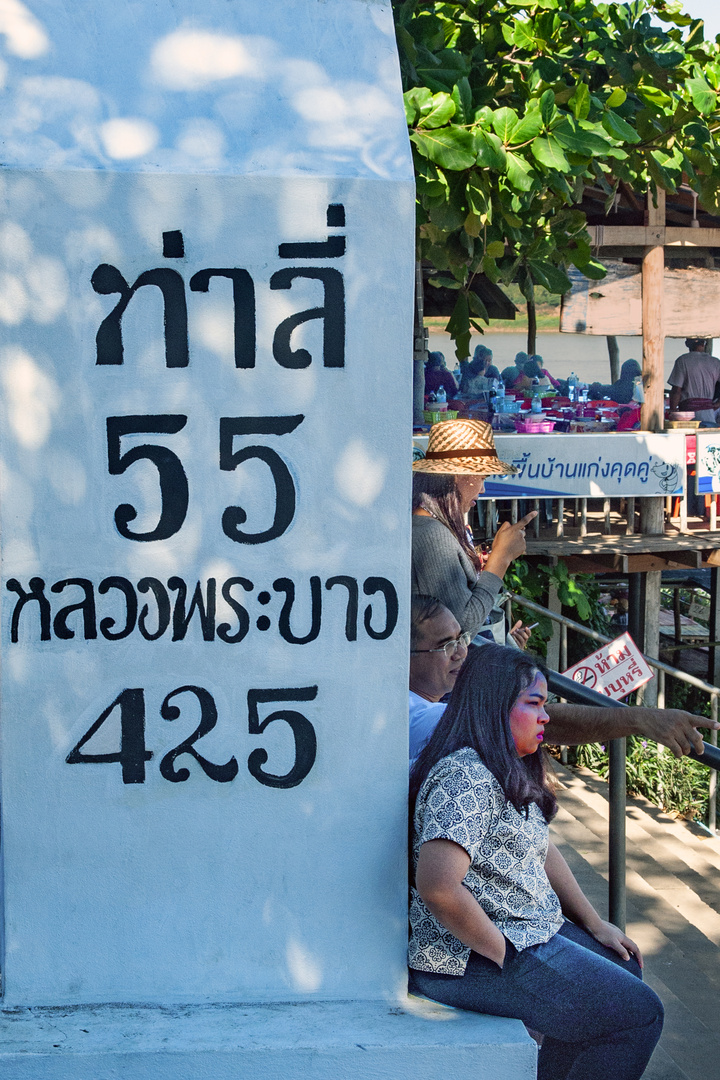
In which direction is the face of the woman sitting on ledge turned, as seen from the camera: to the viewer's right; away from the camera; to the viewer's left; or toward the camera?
to the viewer's right

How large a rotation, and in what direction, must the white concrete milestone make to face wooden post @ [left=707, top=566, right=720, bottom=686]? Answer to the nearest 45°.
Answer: approximately 135° to its left

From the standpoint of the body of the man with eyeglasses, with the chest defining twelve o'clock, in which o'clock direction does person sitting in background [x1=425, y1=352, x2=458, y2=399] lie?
The person sitting in background is roughly at 9 o'clock from the man with eyeglasses.

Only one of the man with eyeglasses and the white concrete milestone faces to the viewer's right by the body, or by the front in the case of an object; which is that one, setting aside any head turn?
the man with eyeglasses

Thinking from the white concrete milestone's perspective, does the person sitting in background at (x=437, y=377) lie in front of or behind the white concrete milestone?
behind

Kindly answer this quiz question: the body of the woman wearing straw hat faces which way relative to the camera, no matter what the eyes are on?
to the viewer's right

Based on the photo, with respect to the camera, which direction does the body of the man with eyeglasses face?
to the viewer's right

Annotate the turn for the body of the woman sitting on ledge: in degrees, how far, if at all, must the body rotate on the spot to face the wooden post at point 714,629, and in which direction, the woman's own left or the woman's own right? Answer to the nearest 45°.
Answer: approximately 90° to the woman's own left

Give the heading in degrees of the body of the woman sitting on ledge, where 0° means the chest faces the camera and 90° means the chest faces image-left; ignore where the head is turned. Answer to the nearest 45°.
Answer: approximately 270°
